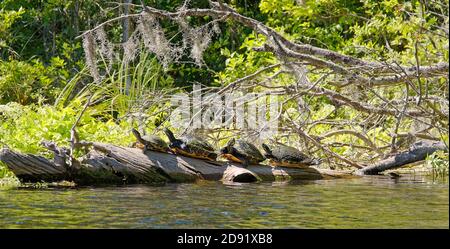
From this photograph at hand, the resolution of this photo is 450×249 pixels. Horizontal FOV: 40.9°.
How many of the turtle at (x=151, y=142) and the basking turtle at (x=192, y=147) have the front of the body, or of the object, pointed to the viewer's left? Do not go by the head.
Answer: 2

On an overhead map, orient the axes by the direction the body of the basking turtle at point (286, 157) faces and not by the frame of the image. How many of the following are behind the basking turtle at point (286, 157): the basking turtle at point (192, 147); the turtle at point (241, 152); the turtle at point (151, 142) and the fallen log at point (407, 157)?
1

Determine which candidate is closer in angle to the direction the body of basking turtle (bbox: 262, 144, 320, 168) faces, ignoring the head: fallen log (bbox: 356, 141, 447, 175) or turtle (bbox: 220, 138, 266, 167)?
the turtle

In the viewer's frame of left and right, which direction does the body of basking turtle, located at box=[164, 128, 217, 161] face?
facing to the left of the viewer

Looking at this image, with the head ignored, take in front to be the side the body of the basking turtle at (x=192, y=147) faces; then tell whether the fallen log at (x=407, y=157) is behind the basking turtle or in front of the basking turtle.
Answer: behind

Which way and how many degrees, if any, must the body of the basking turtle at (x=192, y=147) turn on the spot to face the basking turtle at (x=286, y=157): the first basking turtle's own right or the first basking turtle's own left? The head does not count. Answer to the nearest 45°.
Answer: approximately 180°

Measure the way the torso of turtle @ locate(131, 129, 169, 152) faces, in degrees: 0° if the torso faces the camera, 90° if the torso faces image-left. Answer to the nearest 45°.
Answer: approximately 90°

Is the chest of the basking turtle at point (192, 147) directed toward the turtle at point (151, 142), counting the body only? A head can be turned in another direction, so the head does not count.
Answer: yes

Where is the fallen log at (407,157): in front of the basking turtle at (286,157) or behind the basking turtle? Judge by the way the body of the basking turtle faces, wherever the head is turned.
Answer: behind

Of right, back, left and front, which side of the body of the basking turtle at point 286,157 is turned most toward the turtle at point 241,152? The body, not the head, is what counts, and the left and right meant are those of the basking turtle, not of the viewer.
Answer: front

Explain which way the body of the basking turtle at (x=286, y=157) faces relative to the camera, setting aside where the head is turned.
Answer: to the viewer's left

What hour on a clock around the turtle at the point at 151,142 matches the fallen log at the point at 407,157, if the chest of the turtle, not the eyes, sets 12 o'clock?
The fallen log is roughly at 6 o'clock from the turtle.

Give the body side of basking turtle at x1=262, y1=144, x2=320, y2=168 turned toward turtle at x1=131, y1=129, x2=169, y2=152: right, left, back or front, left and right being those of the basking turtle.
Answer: front
